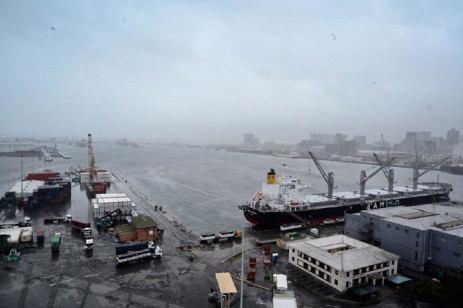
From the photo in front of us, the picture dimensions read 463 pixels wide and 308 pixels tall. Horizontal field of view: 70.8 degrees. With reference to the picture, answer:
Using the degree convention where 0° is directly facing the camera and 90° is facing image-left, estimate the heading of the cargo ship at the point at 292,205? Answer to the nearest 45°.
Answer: approximately 225°

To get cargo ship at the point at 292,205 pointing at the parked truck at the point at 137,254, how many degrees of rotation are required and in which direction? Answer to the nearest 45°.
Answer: approximately 180°

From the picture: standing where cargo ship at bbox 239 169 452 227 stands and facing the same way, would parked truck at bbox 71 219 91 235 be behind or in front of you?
behind
